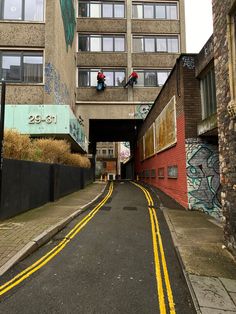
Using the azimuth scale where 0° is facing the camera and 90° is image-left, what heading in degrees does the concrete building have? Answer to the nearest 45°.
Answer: approximately 0°

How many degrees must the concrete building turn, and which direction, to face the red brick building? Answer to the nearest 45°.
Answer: approximately 45° to its left
